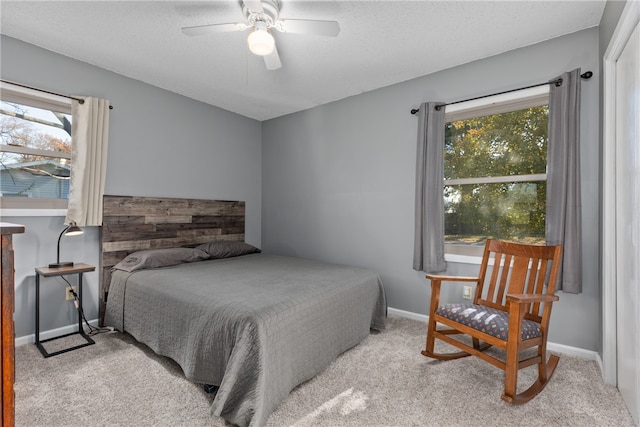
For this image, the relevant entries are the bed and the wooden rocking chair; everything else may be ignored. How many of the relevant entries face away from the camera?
0

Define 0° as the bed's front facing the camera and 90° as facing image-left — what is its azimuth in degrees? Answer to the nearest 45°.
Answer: approximately 315°

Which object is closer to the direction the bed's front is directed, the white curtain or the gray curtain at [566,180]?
the gray curtain

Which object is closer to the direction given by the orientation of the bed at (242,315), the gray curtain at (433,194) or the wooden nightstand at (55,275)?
the gray curtain

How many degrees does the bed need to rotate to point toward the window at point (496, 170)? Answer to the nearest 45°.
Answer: approximately 45° to its left

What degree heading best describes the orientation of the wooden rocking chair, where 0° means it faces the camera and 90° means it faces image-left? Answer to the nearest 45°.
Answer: approximately 45°

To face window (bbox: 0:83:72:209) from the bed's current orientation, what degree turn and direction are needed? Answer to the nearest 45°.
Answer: approximately 180°

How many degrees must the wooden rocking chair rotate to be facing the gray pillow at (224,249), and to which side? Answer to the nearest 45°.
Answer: approximately 45° to its right
